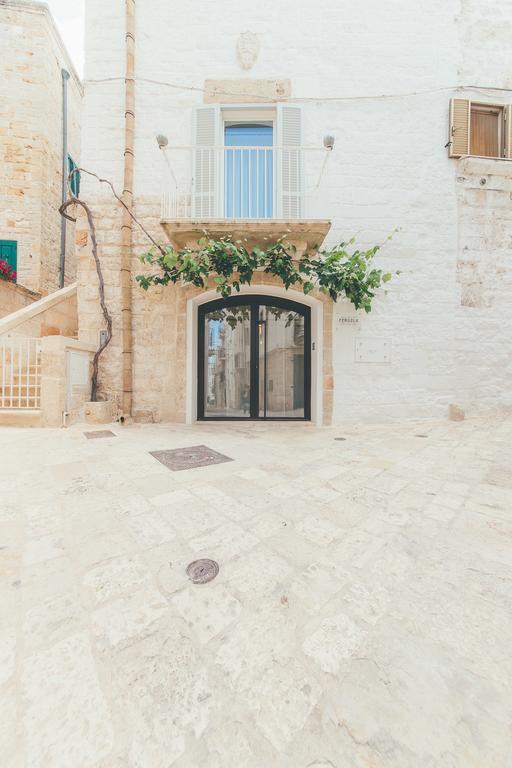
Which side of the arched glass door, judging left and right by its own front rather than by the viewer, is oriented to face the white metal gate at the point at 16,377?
right

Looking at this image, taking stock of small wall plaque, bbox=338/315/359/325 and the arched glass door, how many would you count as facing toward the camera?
2

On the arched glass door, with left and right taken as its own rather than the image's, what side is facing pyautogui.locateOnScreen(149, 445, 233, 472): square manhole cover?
front

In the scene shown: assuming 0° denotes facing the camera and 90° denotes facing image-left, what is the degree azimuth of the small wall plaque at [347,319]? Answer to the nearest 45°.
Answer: approximately 0°

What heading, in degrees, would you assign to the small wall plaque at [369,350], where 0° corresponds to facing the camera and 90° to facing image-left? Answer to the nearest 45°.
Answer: approximately 0°

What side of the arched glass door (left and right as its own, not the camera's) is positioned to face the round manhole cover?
front

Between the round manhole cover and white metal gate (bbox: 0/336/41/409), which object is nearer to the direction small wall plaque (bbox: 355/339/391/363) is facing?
the round manhole cover

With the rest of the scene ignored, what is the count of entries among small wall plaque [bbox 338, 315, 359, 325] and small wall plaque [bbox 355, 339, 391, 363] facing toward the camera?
2

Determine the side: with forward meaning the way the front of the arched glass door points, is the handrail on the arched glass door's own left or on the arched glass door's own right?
on the arched glass door's own right

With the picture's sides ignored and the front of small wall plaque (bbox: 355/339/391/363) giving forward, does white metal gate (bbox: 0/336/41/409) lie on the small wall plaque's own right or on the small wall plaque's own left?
on the small wall plaque's own right
